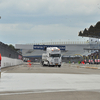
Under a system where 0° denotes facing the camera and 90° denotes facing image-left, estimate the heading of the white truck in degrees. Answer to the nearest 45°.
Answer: approximately 315°
